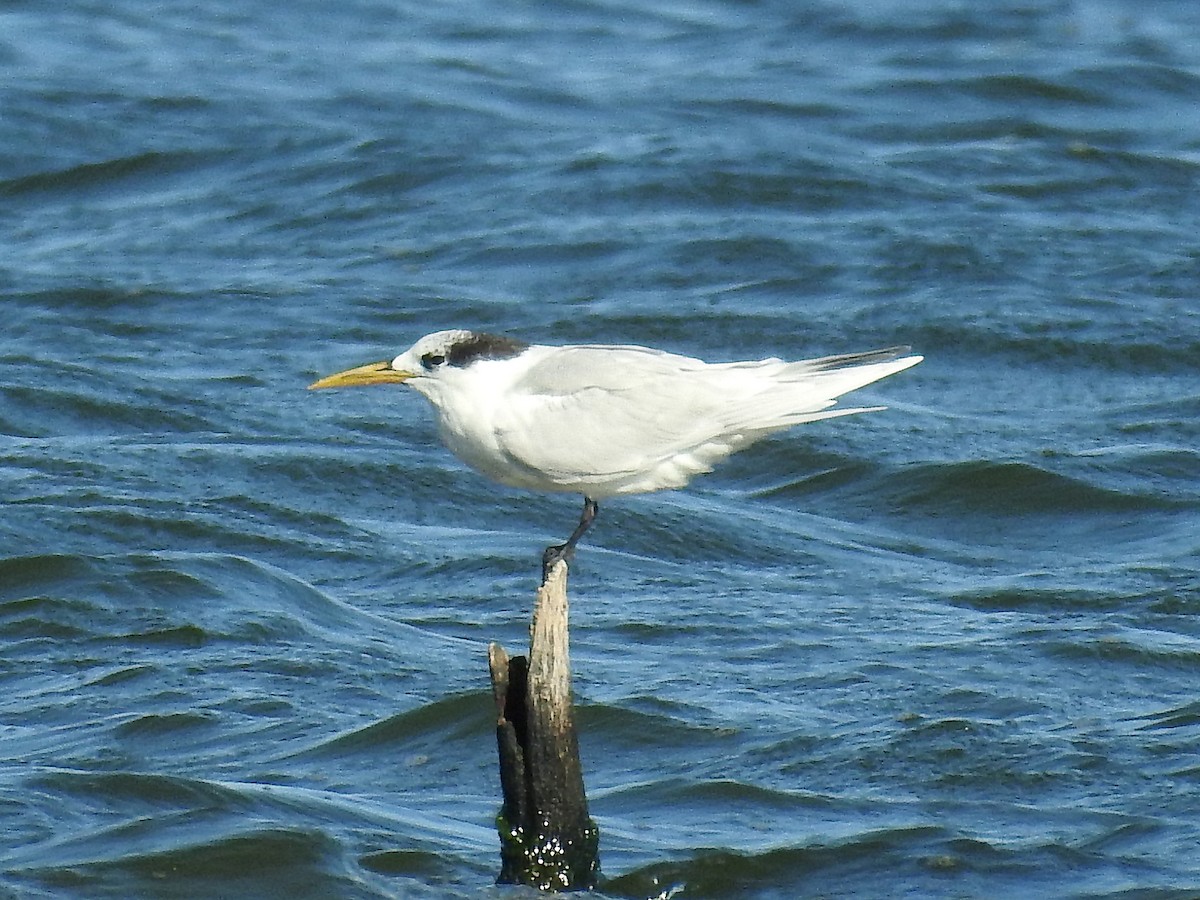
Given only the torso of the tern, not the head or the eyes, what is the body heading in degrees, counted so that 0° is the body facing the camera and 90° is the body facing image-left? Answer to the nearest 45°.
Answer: approximately 90°
